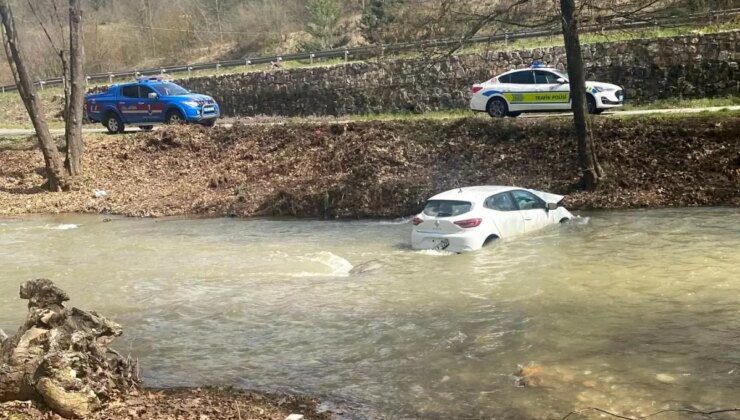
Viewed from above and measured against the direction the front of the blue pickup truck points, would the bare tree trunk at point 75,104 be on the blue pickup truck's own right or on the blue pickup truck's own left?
on the blue pickup truck's own right

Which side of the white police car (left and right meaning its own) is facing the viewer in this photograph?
right

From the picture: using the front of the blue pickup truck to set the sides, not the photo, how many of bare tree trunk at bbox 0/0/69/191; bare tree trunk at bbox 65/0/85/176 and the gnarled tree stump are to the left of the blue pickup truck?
0

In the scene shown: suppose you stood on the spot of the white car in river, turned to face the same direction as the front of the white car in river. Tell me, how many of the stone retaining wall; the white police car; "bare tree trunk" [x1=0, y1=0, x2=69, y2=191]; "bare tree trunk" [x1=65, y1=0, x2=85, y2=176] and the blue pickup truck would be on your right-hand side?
0

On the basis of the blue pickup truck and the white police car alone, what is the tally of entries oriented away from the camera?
0

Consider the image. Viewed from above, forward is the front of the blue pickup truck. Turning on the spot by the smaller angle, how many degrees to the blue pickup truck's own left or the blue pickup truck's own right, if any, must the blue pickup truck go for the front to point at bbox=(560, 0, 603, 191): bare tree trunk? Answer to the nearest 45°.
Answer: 0° — it already faces it

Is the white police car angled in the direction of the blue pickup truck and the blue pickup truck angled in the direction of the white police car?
no

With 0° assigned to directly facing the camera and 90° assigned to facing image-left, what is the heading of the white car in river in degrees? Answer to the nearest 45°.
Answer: approximately 225°

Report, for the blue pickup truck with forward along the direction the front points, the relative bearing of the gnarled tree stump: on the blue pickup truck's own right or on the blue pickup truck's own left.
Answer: on the blue pickup truck's own right

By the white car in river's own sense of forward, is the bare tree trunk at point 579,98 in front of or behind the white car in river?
in front

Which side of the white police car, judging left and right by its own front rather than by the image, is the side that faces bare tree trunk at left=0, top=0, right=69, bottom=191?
back

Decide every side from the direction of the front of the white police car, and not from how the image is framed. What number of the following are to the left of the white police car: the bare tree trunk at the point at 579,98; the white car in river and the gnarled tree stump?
0

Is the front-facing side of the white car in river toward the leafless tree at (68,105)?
no

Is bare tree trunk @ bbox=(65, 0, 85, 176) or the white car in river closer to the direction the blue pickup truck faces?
the white car in river

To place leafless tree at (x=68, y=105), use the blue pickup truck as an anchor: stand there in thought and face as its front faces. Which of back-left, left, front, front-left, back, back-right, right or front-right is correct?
right

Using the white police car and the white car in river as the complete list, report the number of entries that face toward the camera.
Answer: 0

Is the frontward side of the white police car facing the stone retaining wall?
no

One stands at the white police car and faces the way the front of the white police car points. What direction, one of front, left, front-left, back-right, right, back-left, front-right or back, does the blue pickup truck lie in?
back
